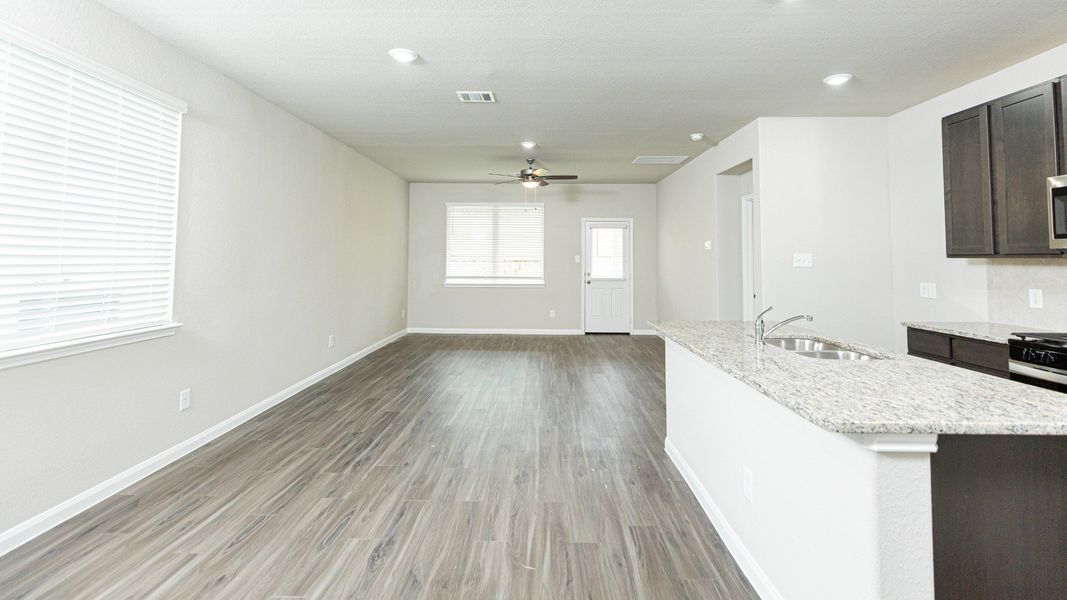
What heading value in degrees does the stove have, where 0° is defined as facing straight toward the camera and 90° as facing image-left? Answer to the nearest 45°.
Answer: approximately 45°

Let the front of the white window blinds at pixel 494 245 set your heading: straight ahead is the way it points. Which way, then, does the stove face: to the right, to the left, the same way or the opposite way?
to the right

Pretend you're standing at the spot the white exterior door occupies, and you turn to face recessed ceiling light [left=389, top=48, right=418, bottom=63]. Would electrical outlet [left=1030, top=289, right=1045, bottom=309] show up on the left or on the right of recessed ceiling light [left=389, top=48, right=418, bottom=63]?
left

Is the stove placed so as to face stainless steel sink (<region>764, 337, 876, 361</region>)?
yes

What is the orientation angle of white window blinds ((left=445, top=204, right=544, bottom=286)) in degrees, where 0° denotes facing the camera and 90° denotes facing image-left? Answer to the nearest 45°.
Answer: approximately 0°

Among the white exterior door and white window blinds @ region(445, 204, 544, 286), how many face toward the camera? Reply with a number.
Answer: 2

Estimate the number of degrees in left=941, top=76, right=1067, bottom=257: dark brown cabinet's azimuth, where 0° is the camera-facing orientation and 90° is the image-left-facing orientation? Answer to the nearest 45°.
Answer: approximately 45°

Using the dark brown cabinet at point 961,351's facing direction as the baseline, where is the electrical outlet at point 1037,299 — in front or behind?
behind
